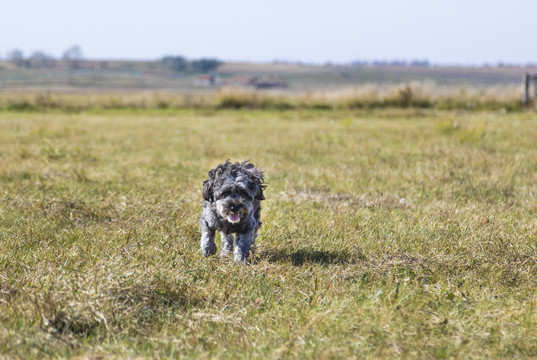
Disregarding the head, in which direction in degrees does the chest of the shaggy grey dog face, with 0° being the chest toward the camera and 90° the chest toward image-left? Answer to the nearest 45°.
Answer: approximately 0°
